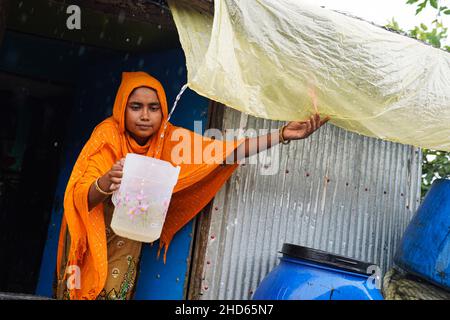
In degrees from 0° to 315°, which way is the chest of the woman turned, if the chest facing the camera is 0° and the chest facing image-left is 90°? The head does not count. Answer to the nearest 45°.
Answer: approximately 315°

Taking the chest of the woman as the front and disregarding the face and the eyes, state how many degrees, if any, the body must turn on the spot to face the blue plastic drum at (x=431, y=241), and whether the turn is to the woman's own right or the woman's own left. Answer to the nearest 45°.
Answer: approximately 45° to the woman's own left

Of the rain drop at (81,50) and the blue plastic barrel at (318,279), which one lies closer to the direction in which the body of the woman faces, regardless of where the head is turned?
the blue plastic barrel
